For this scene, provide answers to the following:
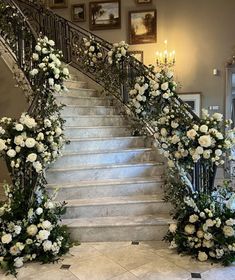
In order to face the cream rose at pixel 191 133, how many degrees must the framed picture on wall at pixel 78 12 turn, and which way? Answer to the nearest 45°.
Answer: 0° — it already faces it

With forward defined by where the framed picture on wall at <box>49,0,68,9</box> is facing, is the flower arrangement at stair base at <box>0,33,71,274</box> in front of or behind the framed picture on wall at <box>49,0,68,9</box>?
in front

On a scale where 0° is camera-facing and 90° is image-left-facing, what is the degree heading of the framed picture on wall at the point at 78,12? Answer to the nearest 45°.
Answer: approximately 0°

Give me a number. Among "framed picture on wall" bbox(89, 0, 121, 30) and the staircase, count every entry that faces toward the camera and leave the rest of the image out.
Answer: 2

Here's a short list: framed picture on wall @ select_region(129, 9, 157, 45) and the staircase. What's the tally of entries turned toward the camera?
2
